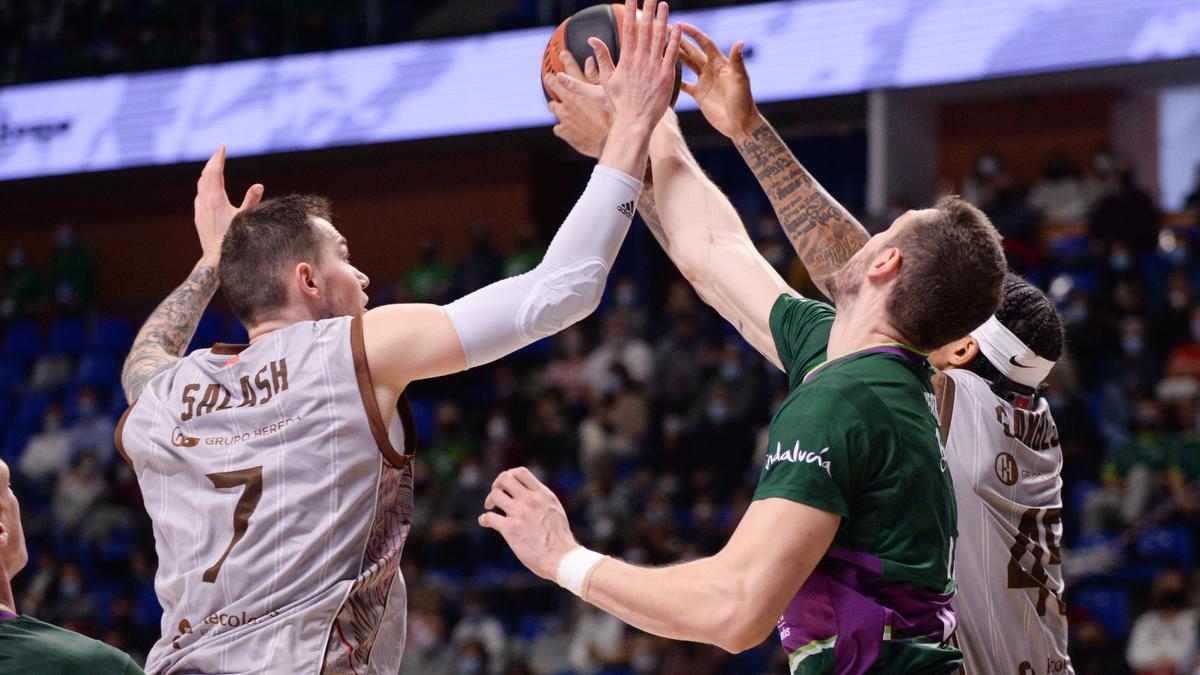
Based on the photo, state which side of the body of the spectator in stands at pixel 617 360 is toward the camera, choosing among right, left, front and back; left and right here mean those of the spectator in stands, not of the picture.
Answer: front

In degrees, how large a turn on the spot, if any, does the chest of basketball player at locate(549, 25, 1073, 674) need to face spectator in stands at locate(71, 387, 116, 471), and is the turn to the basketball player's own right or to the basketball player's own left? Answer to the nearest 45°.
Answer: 0° — they already face them

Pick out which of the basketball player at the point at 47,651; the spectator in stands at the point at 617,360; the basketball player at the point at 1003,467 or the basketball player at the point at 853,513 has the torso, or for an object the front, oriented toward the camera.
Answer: the spectator in stands

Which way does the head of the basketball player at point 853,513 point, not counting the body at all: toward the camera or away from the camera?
away from the camera

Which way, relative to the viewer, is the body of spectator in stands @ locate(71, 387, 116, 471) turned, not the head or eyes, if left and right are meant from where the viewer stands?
facing the viewer

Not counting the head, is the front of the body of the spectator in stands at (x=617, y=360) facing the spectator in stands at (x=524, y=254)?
no

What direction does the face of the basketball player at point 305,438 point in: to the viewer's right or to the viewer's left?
to the viewer's right

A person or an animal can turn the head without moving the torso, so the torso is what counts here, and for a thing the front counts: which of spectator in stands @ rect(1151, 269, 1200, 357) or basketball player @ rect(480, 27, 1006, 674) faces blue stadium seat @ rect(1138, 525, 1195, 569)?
the spectator in stands

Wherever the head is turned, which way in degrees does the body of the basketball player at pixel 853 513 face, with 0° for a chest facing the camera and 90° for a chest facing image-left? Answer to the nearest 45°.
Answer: approximately 90°

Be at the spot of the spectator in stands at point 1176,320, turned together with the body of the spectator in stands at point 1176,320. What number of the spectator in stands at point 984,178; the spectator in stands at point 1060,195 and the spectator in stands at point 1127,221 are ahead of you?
0

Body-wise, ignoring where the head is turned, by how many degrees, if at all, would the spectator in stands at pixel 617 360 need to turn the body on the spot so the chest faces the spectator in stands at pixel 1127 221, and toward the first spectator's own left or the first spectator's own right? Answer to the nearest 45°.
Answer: approximately 90° to the first spectator's own left

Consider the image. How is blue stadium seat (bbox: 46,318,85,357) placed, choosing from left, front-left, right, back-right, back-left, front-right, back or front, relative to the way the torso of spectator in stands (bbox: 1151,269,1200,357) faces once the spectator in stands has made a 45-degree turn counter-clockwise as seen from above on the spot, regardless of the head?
back-right

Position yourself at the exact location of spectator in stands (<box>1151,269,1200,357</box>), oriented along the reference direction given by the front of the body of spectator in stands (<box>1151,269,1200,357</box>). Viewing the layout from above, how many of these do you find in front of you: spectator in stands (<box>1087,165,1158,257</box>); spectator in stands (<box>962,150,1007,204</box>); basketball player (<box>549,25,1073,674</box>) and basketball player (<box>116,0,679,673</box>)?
2

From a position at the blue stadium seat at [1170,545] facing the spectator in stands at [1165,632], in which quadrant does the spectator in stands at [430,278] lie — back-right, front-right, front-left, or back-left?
back-right

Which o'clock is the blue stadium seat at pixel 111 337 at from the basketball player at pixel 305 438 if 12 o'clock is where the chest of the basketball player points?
The blue stadium seat is roughly at 10 o'clock from the basketball player.
